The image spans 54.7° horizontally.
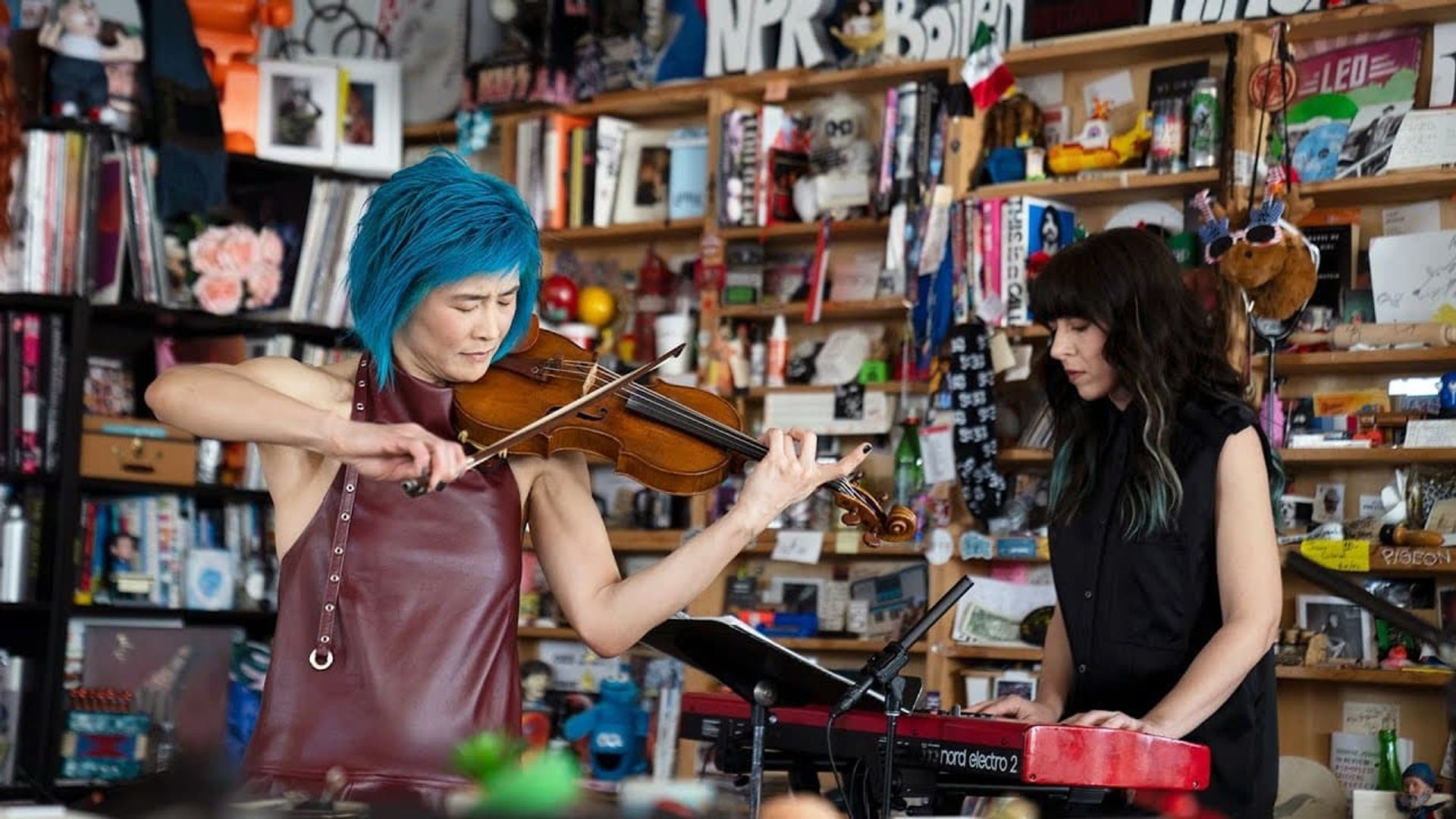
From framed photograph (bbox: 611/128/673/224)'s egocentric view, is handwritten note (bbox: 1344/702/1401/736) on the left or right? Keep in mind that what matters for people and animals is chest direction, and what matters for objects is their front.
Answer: on its left

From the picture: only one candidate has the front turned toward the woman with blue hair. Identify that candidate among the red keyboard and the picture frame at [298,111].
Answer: the picture frame

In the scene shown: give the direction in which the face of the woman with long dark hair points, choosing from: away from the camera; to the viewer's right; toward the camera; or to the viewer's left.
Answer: to the viewer's left

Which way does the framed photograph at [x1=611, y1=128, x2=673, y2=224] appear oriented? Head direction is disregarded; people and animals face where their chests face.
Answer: toward the camera

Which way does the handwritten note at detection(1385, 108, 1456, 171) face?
toward the camera

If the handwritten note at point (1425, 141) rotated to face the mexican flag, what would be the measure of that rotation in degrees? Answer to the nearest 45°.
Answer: approximately 90° to its right

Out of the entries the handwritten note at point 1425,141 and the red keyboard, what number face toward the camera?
1

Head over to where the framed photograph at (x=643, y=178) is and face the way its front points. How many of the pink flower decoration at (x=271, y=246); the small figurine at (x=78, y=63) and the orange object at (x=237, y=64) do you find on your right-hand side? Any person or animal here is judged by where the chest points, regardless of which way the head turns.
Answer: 3

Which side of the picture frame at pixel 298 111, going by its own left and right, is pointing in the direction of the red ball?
left
